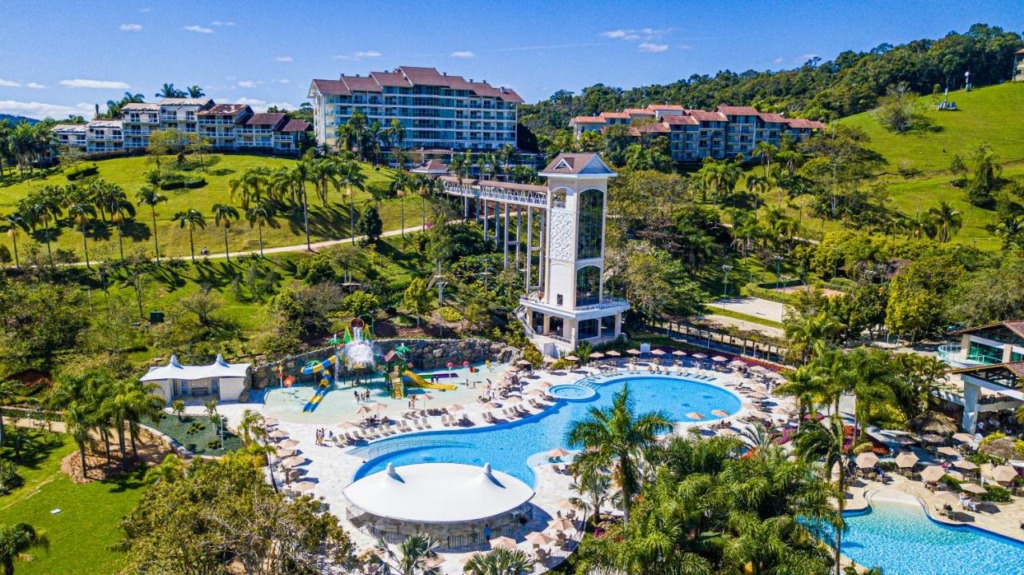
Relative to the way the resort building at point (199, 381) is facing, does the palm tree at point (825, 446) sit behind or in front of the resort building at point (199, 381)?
in front

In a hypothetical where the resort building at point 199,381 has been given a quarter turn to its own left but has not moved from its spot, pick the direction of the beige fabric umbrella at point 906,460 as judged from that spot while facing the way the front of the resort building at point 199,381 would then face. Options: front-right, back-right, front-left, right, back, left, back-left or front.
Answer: front-right

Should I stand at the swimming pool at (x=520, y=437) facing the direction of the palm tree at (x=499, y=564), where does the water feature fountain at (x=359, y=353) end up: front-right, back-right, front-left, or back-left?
back-right

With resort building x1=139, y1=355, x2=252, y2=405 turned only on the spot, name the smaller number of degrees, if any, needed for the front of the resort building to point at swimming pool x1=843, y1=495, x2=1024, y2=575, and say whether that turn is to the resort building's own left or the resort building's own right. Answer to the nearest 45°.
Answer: approximately 45° to the resort building's own left

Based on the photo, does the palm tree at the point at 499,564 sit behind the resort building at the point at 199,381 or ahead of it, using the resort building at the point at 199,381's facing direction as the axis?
ahead

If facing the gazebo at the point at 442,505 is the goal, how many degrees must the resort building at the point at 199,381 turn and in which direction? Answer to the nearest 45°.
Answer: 0° — it already faces it

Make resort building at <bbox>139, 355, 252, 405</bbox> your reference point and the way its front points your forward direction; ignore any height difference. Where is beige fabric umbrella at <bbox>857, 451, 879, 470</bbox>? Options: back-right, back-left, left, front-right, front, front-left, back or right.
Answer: front-left

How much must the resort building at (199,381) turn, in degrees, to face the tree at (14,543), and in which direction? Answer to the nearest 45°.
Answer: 0° — it already faces it

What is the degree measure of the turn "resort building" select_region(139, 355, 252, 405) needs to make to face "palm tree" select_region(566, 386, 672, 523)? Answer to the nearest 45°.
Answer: approximately 45° to its left

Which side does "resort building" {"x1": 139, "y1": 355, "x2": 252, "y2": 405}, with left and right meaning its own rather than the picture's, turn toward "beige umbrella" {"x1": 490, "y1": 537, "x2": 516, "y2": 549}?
front

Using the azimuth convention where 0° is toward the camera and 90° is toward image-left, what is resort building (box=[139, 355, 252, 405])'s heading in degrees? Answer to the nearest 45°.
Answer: approximately 0°

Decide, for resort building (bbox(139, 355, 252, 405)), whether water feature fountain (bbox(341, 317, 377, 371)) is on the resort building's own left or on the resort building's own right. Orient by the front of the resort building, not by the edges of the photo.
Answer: on the resort building's own left
